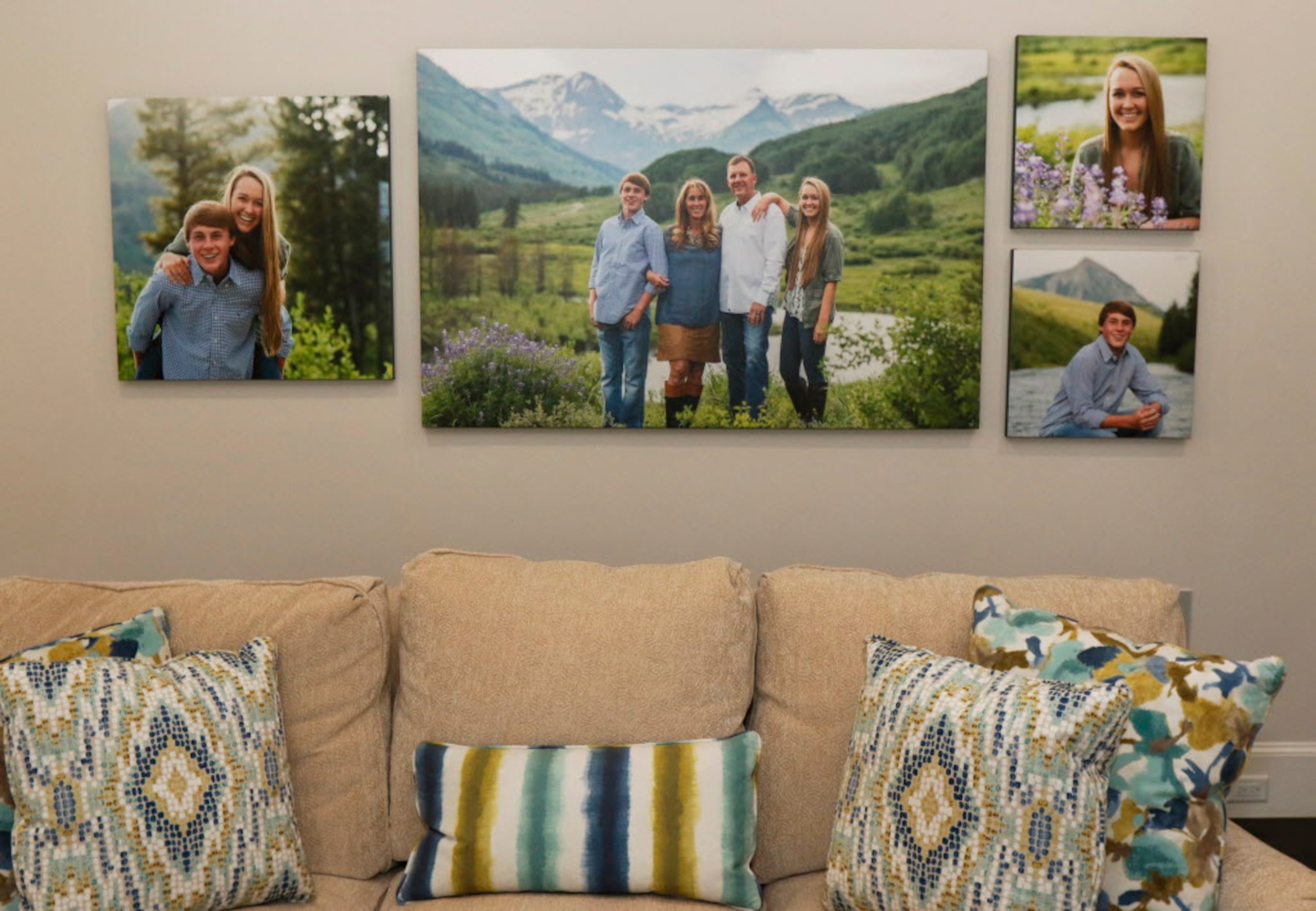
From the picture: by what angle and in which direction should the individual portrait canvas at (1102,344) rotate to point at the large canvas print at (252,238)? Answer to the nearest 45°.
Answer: approximately 90° to its right

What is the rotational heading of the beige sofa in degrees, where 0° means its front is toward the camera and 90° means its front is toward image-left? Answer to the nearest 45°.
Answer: approximately 0°

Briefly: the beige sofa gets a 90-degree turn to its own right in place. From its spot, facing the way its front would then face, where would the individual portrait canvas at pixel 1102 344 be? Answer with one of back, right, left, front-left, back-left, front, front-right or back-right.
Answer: back-right

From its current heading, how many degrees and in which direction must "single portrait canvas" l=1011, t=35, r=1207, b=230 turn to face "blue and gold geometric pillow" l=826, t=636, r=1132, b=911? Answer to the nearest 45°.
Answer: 0° — it already faces it

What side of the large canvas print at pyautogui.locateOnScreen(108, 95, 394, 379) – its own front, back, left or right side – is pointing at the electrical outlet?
left

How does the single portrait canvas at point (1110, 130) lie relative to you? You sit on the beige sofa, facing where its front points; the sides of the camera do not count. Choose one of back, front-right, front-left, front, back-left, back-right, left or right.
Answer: back-left

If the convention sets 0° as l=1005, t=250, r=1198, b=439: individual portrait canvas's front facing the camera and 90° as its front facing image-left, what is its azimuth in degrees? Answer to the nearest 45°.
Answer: approximately 0°
